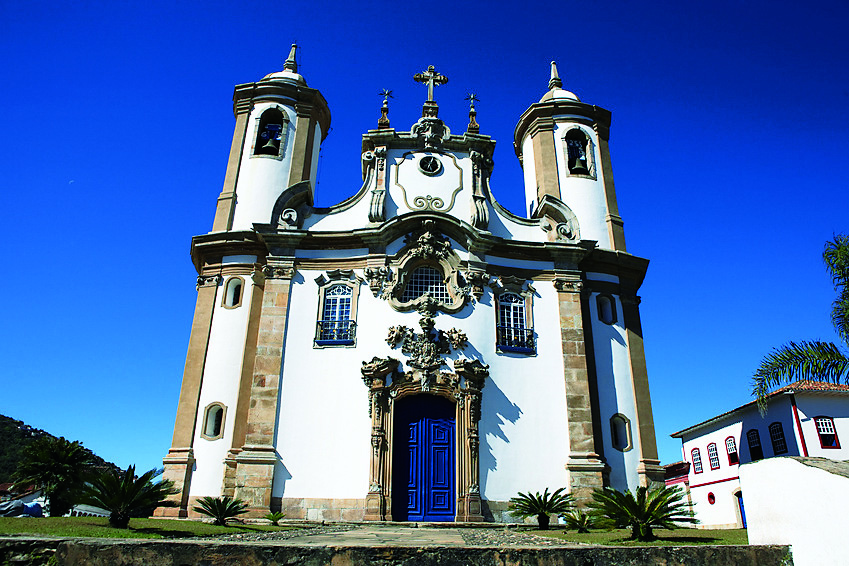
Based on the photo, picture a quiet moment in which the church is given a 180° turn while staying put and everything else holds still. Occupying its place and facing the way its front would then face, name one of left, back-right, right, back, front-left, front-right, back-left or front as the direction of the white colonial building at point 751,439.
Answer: front-right

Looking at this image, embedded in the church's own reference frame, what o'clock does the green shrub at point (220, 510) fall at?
The green shrub is roughly at 2 o'clock from the church.

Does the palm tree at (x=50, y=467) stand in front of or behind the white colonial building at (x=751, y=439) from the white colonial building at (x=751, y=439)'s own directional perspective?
in front

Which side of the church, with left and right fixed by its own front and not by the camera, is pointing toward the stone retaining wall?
front

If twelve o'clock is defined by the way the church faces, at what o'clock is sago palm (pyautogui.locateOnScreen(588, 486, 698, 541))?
The sago palm is roughly at 11 o'clock from the church.

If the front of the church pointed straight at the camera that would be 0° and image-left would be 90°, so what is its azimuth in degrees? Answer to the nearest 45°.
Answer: approximately 0°

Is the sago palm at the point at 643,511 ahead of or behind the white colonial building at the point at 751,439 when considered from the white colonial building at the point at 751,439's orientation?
ahead

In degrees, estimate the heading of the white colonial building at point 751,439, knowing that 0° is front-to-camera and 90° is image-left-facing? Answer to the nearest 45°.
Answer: approximately 45°

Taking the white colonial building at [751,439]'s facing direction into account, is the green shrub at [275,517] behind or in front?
in front

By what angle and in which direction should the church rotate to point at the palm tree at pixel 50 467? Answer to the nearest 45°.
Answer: approximately 90° to its right
